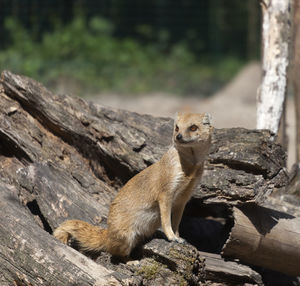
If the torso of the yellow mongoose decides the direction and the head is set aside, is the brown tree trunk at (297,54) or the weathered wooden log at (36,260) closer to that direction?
the brown tree trunk

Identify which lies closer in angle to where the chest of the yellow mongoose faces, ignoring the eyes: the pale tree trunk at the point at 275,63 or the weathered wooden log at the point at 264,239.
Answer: the weathered wooden log

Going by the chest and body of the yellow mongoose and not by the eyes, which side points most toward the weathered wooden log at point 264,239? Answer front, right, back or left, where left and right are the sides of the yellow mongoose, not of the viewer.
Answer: front

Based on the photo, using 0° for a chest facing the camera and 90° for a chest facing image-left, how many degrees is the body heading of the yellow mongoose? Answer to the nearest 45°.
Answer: approximately 270°

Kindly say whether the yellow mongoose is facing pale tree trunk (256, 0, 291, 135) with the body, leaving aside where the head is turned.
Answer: no

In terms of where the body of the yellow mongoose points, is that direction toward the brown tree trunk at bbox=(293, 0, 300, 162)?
no

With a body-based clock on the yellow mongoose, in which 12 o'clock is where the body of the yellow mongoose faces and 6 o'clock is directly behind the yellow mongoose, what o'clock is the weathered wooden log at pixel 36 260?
The weathered wooden log is roughly at 5 o'clock from the yellow mongoose.
